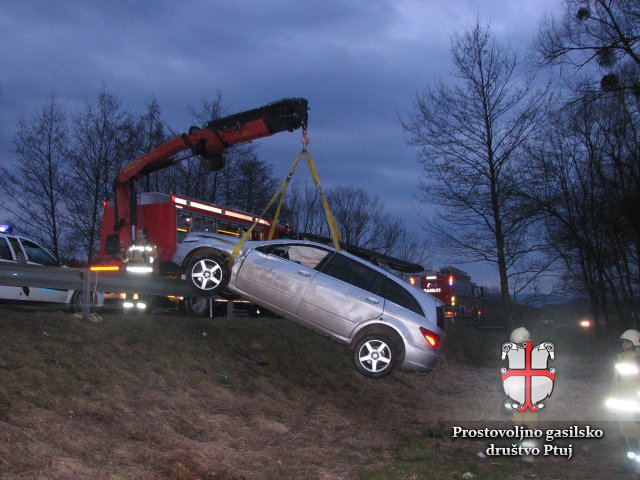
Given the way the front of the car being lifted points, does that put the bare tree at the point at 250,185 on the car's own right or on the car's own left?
on the car's own right

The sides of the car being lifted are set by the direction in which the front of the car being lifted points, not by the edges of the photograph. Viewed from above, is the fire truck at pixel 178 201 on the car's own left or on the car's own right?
on the car's own right

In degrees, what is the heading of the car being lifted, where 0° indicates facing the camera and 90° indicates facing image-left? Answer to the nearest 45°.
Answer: approximately 90°
